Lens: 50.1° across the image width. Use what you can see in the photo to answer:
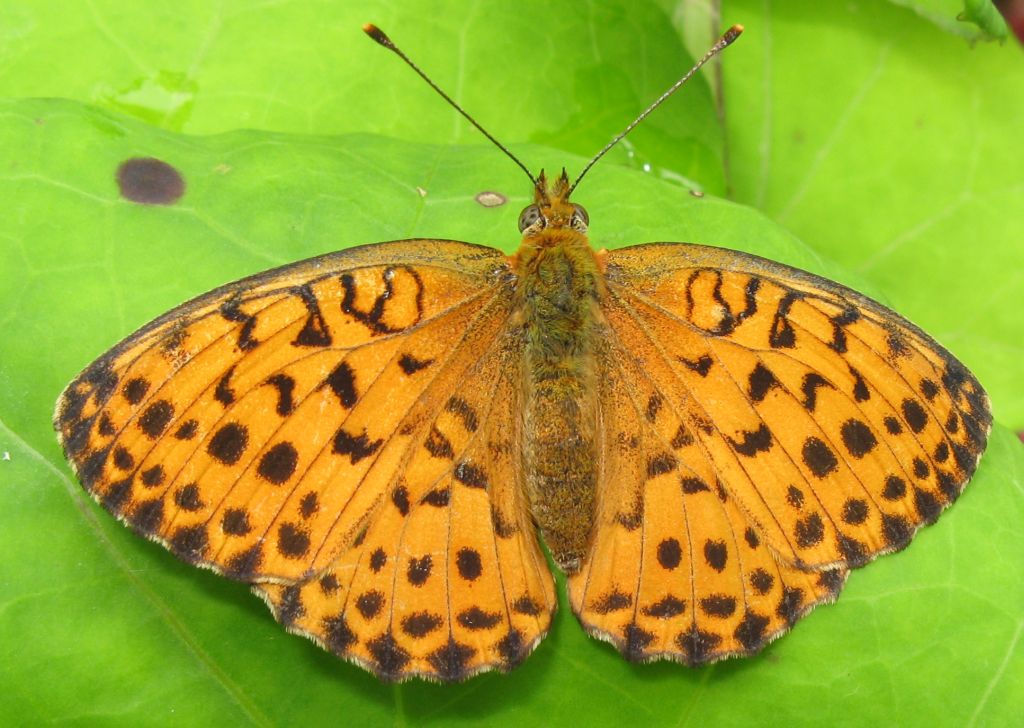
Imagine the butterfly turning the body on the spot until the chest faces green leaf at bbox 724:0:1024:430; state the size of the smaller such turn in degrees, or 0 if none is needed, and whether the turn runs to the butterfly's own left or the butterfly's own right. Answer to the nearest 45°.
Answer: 0° — it already faces it

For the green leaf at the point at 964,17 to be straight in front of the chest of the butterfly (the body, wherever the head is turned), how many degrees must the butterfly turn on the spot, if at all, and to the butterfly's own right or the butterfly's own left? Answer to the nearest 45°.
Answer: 0° — it already faces it

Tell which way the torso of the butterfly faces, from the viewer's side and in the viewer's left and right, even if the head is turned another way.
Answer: facing away from the viewer
